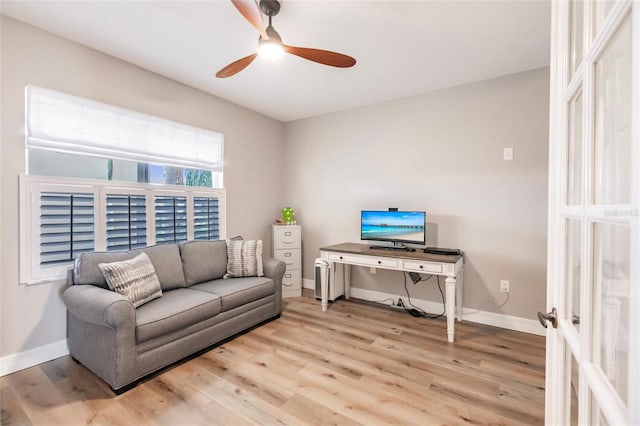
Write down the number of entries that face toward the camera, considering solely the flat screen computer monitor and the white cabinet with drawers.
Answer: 2

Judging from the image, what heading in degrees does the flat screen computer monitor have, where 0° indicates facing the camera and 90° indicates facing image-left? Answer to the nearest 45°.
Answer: approximately 0°

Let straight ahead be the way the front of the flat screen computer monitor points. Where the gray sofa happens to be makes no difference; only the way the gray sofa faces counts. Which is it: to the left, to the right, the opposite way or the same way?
to the left

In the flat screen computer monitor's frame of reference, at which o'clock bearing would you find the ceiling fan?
The ceiling fan is roughly at 1 o'clock from the flat screen computer monitor.

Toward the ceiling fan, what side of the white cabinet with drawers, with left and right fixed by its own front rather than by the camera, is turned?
front

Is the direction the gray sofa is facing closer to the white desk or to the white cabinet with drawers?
the white desk

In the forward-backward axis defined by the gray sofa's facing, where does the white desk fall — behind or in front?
in front

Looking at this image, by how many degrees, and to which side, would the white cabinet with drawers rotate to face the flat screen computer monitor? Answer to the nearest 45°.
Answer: approximately 45° to its left

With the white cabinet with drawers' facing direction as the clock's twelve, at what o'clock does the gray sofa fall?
The gray sofa is roughly at 1 o'clock from the white cabinet with drawers.

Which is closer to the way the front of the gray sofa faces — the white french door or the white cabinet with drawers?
the white french door

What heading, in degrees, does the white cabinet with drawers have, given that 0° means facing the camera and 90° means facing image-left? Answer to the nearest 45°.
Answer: approximately 0°
